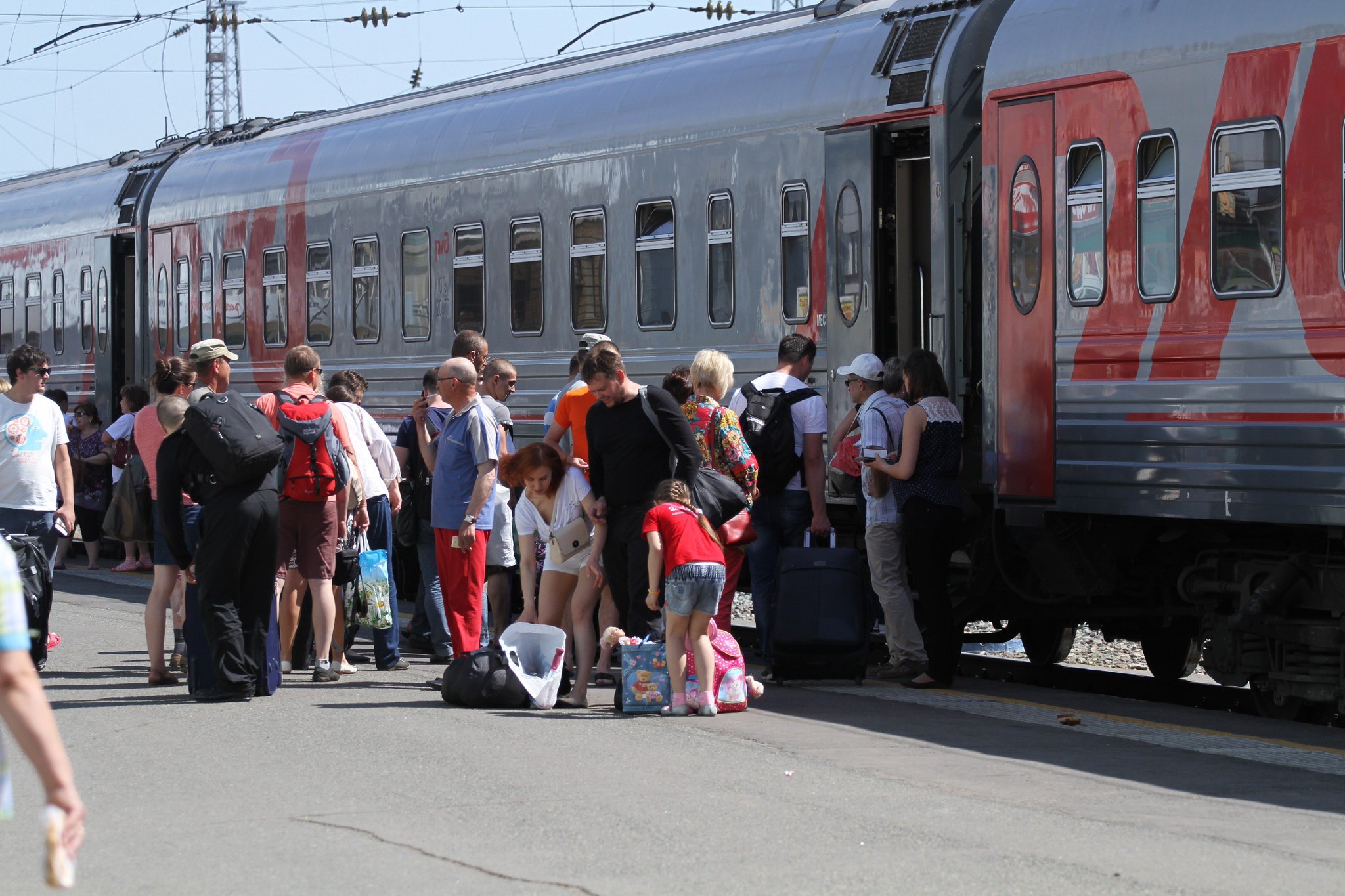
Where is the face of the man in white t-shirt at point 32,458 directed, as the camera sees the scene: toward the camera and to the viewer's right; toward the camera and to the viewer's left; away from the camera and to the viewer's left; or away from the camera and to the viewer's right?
toward the camera and to the viewer's right

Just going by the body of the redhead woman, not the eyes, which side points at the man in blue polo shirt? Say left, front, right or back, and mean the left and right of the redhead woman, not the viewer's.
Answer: right

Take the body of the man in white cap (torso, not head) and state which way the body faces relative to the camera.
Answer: to the viewer's left

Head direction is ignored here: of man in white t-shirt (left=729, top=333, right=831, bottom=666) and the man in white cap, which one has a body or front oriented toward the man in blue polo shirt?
the man in white cap

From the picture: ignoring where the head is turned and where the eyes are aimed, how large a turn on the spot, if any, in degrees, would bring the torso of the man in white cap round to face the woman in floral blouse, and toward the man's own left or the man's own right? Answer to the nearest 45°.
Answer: approximately 45° to the man's own left

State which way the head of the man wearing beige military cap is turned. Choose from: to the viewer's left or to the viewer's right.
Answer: to the viewer's right

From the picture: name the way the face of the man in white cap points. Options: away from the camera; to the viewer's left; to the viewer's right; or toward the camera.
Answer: to the viewer's left

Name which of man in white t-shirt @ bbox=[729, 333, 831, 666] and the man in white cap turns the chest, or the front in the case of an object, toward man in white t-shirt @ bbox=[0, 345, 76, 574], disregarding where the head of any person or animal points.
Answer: the man in white cap

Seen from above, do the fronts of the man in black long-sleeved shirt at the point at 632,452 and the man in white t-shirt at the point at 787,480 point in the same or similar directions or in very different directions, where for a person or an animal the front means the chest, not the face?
very different directions
